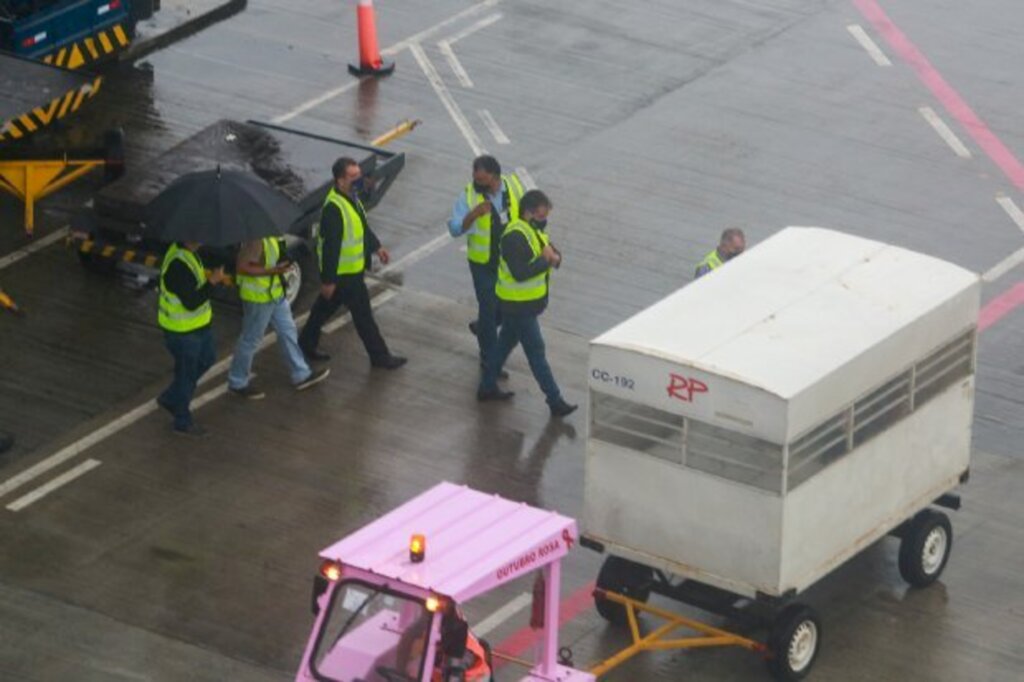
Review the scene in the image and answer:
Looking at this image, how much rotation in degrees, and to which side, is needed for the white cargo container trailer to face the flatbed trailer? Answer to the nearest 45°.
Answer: approximately 90° to its right

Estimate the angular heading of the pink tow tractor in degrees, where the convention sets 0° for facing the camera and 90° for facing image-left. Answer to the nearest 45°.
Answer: approximately 45°

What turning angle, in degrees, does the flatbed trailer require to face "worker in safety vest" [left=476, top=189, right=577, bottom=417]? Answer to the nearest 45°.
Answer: approximately 90° to its right

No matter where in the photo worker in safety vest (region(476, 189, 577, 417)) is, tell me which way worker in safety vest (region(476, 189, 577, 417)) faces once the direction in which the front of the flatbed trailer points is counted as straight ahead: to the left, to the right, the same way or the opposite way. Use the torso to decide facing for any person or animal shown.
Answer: to the right
